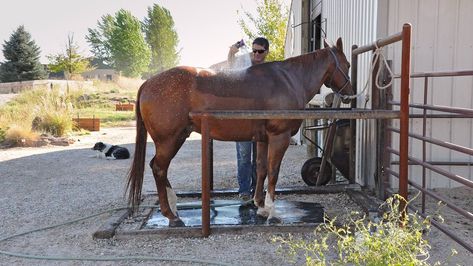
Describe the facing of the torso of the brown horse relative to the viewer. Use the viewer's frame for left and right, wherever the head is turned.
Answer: facing to the right of the viewer

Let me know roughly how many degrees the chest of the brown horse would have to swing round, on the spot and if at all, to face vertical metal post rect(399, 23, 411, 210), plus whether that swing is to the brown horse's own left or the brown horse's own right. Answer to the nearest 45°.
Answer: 0° — it already faces it

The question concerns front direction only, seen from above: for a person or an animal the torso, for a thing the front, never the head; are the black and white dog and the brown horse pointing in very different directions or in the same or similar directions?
very different directions

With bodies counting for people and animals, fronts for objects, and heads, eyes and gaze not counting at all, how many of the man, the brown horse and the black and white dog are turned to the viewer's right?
1

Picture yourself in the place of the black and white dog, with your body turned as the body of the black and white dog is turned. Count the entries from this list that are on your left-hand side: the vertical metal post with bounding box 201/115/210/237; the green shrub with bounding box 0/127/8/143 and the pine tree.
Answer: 1

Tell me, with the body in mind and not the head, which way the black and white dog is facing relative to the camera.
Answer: to the viewer's left

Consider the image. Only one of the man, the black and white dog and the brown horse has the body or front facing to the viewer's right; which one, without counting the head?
the brown horse

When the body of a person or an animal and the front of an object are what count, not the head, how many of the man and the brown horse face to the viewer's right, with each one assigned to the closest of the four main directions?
1

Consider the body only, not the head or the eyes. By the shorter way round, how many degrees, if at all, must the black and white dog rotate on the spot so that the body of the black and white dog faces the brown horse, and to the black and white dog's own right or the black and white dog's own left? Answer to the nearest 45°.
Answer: approximately 90° to the black and white dog's own left

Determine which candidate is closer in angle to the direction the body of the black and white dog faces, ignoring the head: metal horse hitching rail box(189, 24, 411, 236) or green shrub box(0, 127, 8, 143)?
the green shrub

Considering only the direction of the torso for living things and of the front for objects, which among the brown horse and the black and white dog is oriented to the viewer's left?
the black and white dog
